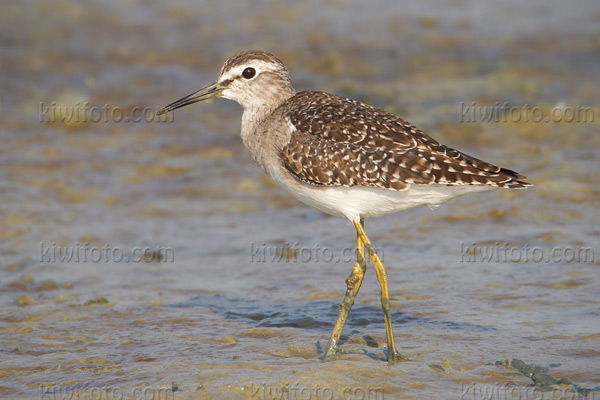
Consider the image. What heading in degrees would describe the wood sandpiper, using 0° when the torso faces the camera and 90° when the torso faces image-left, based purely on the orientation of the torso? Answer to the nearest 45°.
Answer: approximately 90°
